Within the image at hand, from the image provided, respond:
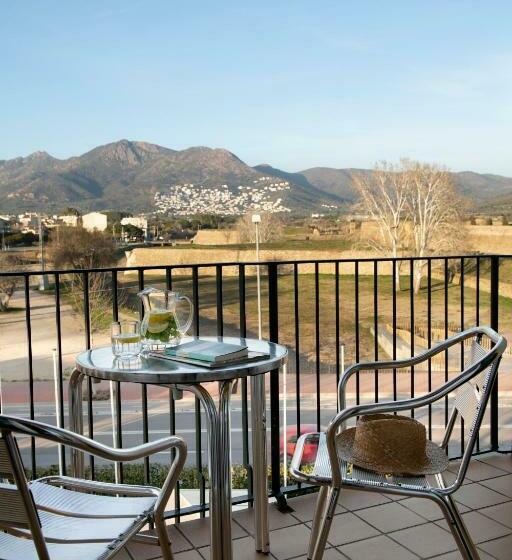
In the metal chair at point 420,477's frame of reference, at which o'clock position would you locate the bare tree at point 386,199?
The bare tree is roughly at 3 o'clock from the metal chair.

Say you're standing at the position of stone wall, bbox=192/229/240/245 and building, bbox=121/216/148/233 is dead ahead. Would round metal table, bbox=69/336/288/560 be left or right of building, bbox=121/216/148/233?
left

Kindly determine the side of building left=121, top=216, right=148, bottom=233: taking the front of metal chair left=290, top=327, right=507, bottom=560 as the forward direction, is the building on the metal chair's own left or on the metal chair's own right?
on the metal chair's own right

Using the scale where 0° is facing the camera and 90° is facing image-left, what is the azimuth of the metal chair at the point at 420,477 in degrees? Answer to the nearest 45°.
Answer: approximately 90°

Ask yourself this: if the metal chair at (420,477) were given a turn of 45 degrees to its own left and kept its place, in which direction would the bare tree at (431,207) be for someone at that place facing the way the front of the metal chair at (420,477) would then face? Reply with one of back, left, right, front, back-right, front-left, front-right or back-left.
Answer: back-right

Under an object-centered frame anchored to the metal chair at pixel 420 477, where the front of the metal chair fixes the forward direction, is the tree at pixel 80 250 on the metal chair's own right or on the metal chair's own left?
on the metal chair's own right

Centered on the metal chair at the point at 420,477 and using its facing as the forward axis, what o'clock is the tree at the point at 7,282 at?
The tree is roughly at 2 o'clock from the metal chair.

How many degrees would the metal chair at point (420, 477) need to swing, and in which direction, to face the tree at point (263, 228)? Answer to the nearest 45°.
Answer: approximately 90° to its right
